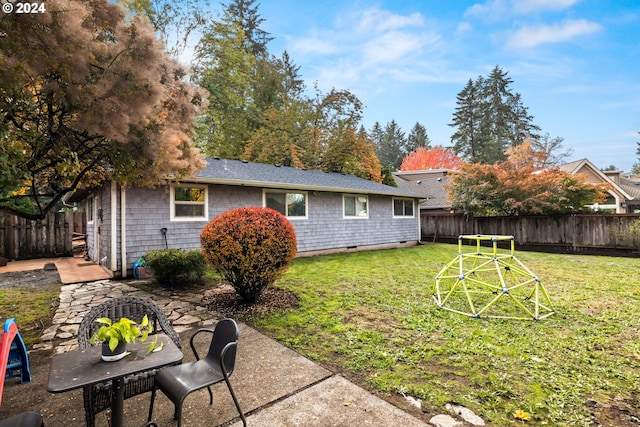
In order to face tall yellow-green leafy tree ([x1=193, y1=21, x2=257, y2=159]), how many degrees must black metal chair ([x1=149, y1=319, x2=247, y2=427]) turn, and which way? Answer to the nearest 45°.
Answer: approximately 135° to its right

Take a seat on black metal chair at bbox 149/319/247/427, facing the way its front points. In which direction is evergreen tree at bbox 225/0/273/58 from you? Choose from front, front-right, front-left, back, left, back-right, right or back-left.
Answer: back-right

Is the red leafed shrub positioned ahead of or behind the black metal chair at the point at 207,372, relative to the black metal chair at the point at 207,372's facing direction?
behind

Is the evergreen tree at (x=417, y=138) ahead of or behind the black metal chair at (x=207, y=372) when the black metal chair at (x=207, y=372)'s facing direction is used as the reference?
behind

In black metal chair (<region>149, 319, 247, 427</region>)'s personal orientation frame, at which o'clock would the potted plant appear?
The potted plant is roughly at 1 o'clock from the black metal chair.

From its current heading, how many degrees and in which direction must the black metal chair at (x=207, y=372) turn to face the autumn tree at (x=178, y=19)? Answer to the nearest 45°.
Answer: approximately 135° to its right

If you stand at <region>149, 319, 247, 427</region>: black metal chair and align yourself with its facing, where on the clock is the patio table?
The patio table is roughly at 1 o'clock from the black metal chair.

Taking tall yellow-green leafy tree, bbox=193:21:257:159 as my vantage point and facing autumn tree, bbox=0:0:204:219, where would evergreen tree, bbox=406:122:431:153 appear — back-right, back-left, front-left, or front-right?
back-left

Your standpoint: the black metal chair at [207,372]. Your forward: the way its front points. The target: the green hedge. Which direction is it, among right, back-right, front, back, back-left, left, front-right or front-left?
back-right

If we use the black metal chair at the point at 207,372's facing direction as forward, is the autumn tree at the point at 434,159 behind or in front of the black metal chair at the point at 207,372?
behind

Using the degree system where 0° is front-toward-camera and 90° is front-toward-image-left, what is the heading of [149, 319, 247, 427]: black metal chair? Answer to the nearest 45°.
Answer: approximately 45°
